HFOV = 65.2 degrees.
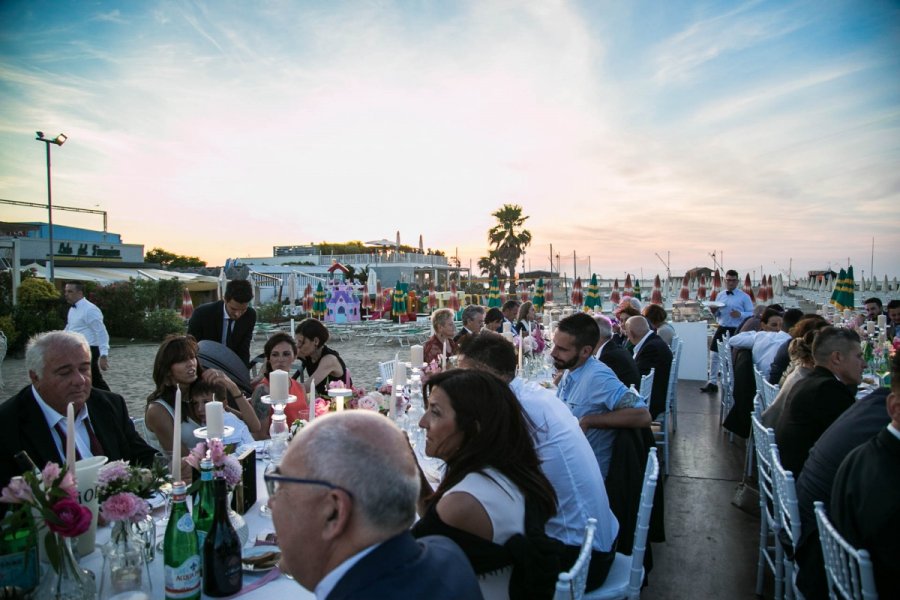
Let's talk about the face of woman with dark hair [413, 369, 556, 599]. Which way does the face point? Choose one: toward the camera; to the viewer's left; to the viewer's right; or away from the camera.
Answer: to the viewer's left

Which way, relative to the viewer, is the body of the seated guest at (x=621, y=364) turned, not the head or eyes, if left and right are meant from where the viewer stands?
facing to the left of the viewer

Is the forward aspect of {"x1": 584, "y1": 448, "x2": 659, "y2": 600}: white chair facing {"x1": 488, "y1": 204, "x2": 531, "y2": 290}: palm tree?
no

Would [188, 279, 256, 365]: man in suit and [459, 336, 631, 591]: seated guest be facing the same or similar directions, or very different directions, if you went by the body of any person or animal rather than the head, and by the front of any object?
very different directions

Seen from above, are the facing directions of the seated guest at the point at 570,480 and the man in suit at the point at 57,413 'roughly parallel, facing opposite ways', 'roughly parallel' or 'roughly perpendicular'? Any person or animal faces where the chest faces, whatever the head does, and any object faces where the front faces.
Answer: roughly parallel, facing opposite ways

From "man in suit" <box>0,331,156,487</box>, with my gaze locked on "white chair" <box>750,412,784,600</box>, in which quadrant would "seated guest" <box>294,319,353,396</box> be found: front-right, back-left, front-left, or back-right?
front-left

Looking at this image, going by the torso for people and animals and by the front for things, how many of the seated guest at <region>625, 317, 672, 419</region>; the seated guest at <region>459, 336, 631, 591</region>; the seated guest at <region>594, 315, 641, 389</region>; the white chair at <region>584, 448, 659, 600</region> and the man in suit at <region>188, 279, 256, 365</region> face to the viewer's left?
4

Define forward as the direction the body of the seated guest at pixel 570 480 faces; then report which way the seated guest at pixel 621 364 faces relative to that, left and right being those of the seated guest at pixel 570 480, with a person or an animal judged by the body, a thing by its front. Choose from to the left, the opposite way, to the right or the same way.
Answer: the same way

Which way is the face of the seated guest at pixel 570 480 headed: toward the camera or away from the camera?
away from the camera

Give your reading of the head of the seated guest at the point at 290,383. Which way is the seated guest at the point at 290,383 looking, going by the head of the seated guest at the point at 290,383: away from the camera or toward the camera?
toward the camera

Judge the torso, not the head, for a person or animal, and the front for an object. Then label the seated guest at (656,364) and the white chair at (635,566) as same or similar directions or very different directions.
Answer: same or similar directions

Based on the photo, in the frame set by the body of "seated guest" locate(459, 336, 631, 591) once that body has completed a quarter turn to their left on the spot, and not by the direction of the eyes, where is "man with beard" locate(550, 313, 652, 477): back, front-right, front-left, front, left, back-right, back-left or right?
back

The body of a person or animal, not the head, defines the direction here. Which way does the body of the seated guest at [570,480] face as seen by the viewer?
to the viewer's left

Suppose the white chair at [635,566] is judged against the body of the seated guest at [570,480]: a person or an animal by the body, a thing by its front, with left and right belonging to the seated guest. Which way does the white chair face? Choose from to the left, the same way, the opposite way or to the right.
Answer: the same way

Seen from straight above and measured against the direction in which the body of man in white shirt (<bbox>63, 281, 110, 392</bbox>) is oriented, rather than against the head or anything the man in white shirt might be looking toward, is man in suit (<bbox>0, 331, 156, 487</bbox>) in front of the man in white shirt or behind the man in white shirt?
in front

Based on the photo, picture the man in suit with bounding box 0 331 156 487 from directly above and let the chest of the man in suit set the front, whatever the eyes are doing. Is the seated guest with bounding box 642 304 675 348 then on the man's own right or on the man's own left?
on the man's own left

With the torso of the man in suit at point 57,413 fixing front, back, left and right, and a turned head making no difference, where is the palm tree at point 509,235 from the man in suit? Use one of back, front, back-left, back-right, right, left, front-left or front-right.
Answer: left

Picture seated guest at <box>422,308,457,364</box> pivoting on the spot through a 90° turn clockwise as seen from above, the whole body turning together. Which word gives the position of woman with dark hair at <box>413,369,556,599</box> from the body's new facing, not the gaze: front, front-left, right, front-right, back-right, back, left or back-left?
front-left

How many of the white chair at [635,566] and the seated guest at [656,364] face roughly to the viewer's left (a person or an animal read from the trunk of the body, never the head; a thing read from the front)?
2
